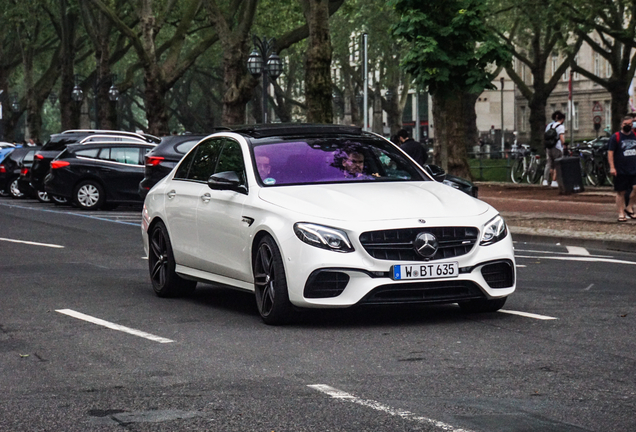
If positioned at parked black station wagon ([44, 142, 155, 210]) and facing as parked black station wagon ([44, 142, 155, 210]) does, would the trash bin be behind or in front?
in front

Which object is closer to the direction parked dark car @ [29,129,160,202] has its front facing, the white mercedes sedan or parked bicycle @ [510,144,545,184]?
the parked bicycle

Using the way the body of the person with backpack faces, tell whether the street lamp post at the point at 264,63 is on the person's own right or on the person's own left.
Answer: on the person's own left

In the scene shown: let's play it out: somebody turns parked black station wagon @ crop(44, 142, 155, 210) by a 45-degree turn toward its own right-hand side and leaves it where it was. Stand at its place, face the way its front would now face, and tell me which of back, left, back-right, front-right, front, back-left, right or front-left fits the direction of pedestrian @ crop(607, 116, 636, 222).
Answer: front

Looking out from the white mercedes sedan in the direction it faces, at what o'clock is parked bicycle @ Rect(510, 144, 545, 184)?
The parked bicycle is roughly at 8 o'clock from the white mercedes sedan.

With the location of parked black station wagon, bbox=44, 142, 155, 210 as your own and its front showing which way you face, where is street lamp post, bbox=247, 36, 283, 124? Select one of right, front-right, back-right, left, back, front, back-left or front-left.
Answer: front-left

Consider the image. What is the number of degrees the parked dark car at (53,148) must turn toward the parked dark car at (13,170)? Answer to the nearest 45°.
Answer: approximately 90° to its left

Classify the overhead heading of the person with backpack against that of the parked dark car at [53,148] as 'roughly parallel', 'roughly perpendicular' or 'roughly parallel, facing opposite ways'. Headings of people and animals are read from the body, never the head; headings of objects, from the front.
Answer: roughly parallel

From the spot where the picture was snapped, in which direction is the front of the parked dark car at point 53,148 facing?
facing to the right of the viewer
